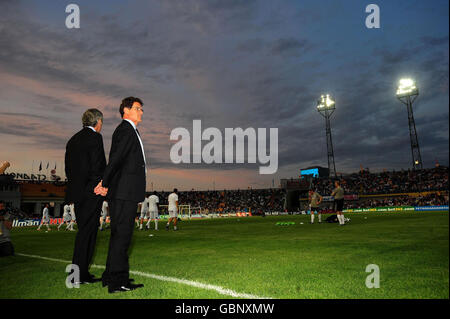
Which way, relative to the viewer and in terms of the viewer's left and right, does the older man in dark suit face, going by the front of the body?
facing away from the viewer and to the right of the viewer

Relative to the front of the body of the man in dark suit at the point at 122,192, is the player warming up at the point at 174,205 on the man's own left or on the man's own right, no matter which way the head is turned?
on the man's own left

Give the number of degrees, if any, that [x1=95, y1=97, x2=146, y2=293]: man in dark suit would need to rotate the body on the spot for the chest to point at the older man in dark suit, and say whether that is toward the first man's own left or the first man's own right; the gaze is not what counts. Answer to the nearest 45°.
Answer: approximately 135° to the first man's own left

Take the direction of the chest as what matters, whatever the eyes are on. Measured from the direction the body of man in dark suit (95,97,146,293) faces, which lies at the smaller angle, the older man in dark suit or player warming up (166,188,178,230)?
the player warming up

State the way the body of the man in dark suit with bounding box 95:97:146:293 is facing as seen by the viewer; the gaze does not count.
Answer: to the viewer's right

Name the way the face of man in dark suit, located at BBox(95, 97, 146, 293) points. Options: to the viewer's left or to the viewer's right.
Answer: to the viewer's right

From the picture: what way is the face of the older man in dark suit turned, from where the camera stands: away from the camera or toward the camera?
away from the camera

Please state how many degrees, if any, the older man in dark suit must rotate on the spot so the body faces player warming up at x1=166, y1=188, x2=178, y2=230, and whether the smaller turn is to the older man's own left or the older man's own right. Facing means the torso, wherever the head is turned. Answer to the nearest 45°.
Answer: approximately 45° to the older man's own left

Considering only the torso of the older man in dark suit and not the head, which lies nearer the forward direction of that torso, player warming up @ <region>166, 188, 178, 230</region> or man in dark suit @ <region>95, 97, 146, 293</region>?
the player warming up
